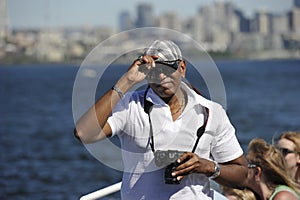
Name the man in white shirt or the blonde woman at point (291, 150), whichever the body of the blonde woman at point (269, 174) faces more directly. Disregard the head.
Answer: the man in white shirt

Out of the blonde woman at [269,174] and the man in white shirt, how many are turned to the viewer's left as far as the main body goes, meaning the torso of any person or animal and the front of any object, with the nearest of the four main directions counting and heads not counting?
1

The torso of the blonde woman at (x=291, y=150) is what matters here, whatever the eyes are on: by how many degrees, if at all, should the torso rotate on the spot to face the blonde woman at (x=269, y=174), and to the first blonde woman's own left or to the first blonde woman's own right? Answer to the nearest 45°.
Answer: approximately 45° to the first blonde woman's own left

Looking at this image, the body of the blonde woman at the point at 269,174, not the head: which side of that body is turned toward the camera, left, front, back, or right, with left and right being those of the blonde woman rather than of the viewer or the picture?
left

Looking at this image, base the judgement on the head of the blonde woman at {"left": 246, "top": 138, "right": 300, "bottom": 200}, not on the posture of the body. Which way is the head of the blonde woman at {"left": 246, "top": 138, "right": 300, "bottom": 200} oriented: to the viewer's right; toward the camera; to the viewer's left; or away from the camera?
to the viewer's left

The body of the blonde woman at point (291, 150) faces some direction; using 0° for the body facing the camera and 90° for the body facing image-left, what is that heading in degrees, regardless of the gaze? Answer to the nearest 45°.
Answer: approximately 45°

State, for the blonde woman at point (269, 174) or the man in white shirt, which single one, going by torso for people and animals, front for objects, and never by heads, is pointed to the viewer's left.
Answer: the blonde woman

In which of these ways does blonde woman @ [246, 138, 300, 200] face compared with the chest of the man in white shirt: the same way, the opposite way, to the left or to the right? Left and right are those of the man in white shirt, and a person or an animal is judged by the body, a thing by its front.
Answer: to the right

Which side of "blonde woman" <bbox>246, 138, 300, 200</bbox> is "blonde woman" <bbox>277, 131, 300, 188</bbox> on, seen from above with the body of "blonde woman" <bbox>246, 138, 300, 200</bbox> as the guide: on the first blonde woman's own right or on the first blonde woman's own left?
on the first blonde woman's own right
